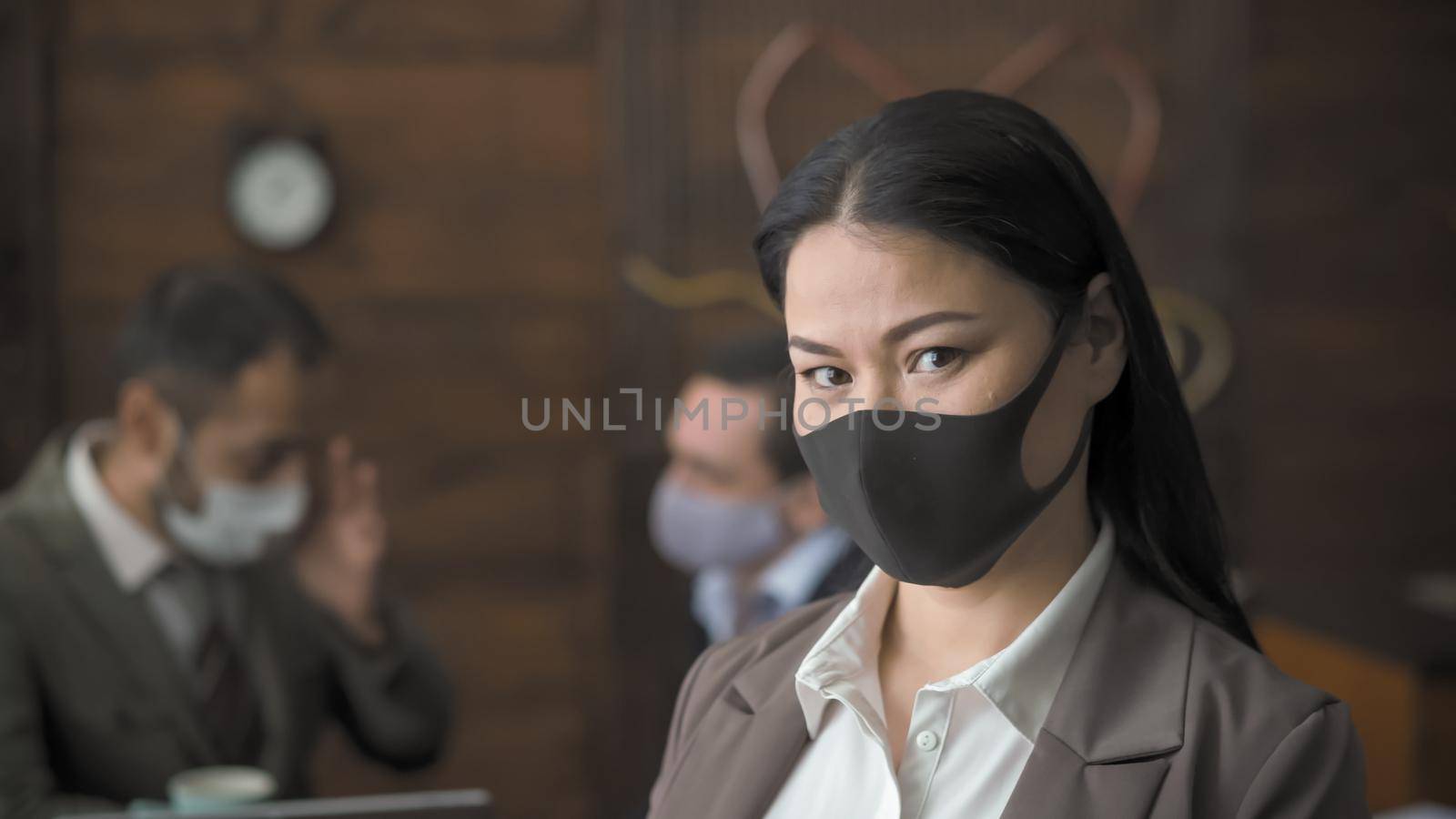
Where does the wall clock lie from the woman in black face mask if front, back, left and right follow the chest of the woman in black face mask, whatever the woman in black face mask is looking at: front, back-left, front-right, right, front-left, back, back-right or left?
right

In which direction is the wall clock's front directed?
toward the camera

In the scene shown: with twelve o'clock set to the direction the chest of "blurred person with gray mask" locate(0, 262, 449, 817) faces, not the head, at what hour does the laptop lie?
The laptop is roughly at 1 o'clock from the blurred person with gray mask.

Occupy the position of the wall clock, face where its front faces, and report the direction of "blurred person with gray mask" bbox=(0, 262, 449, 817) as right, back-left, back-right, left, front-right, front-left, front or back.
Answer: front

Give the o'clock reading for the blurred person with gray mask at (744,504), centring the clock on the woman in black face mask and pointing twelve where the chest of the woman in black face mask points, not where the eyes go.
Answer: The blurred person with gray mask is roughly at 4 o'clock from the woman in black face mask.

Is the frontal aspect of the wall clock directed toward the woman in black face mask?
yes

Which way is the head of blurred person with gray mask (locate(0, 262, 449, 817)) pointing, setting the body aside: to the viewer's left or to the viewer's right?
to the viewer's right

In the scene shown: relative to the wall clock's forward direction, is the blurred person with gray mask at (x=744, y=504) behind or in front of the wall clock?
in front

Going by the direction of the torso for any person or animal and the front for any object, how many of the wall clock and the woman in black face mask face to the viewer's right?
0

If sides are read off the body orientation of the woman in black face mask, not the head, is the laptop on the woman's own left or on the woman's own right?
on the woman's own right

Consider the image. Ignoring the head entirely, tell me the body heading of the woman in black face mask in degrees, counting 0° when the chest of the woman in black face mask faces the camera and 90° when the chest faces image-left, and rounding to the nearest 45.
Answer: approximately 45°

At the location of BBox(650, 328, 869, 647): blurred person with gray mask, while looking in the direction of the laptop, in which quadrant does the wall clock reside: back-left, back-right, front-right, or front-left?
back-right

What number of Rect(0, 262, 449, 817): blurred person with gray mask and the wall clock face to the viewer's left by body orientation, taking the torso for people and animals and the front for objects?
0

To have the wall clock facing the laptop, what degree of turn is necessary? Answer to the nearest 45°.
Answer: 0° — it already faces it
